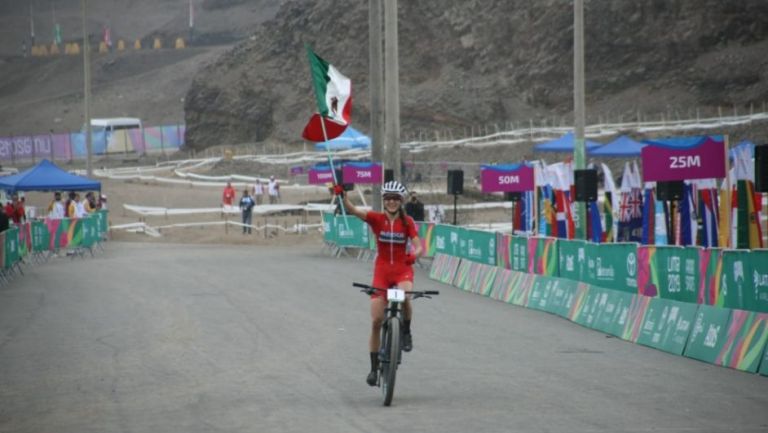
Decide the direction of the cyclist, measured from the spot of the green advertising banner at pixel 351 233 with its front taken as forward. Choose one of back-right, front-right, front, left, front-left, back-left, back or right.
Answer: front

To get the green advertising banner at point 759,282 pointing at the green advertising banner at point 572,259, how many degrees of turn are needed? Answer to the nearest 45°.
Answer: approximately 90° to its right

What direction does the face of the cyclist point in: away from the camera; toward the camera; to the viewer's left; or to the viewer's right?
toward the camera

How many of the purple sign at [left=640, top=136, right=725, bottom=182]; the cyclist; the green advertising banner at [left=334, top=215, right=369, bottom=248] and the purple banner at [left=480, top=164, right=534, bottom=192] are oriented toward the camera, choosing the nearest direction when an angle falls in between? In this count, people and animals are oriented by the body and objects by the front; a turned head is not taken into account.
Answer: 4

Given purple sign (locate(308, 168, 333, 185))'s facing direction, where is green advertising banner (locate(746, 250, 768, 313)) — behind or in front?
in front

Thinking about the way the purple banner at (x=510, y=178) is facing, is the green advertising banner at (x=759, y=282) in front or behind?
in front

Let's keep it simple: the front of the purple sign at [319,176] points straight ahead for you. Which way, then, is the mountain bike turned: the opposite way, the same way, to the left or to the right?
the same way

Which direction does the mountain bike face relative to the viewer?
toward the camera

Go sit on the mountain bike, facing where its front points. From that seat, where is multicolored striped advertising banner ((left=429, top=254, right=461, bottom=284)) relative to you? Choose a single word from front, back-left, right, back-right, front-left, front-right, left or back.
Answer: back

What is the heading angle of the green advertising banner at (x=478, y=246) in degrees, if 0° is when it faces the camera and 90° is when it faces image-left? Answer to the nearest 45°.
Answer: approximately 45°

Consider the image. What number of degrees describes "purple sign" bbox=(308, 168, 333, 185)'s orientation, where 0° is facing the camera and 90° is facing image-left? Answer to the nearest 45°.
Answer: approximately 0°

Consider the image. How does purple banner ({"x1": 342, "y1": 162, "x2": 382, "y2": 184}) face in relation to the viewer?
toward the camera

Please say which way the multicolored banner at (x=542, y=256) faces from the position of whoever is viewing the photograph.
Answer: facing the viewer and to the left of the viewer

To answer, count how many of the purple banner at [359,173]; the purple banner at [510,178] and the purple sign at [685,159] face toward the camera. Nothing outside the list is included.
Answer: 3

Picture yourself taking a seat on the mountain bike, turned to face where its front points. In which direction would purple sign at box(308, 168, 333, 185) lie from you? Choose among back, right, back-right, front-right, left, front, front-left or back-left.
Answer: back
